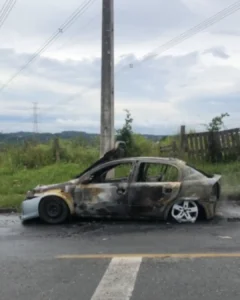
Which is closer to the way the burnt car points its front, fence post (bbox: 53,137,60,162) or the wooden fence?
the fence post

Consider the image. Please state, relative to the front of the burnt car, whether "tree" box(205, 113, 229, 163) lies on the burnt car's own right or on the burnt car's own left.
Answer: on the burnt car's own right

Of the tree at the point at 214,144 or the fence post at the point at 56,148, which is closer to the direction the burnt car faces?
the fence post

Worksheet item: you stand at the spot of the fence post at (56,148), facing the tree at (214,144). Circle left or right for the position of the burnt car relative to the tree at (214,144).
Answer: right

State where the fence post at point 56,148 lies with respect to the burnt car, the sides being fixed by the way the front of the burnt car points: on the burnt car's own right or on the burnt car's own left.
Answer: on the burnt car's own right

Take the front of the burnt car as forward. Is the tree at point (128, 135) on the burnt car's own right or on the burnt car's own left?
on the burnt car's own right

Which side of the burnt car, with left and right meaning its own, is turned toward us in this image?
left
